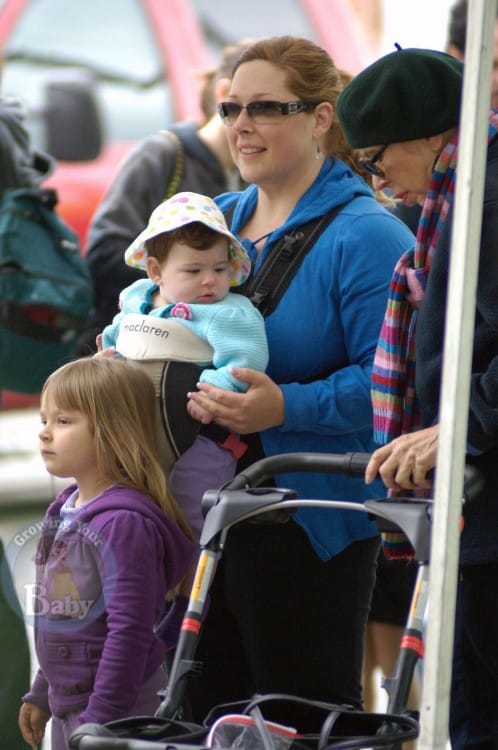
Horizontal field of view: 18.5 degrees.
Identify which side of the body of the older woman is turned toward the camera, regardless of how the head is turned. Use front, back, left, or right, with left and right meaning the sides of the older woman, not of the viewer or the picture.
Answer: left

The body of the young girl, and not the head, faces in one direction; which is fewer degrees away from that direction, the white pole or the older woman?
the white pole

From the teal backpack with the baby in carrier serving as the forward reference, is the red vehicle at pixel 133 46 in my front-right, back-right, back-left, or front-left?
back-left

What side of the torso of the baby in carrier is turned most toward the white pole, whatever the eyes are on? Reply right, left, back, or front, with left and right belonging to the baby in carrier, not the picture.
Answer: left

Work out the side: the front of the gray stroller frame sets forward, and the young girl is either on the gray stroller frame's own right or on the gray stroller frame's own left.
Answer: on the gray stroller frame's own right

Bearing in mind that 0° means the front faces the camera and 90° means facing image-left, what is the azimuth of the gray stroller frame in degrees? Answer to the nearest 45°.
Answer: approximately 45°

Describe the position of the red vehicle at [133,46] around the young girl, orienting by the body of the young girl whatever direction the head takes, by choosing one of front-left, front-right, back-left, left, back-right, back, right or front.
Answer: back-right

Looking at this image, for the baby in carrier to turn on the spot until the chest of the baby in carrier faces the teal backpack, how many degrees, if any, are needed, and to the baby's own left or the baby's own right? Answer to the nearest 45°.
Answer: approximately 135° to the baby's own right
